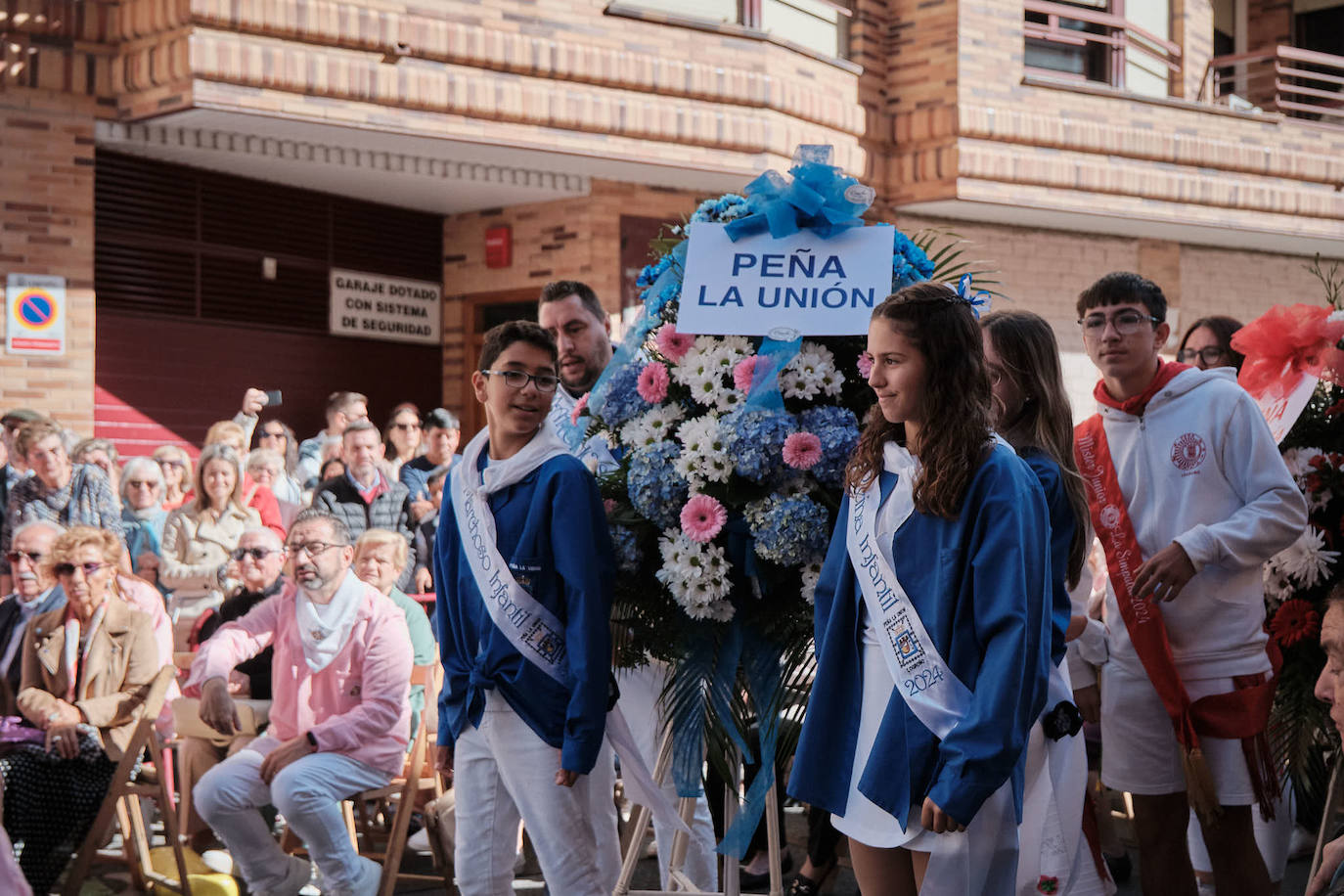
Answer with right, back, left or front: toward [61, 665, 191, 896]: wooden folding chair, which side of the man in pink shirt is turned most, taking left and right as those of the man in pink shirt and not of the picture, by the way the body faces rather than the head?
right

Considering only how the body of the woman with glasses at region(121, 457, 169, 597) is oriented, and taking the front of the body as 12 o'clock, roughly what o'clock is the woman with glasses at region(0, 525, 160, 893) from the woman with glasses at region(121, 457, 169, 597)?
the woman with glasses at region(0, 525, 160, 893) is roughly at 12 o'clock from the woman with glasses at region(121, 457, 169, 597).

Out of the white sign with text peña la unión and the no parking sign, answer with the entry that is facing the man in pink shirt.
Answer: the no parking sign

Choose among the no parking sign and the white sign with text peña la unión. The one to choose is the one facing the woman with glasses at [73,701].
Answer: the no parking sign

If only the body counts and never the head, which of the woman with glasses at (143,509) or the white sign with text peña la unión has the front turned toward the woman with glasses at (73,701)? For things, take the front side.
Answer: the woman with glasses at (143,509)

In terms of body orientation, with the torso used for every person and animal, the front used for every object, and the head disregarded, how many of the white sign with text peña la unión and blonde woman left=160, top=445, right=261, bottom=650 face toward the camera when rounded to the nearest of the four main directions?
2

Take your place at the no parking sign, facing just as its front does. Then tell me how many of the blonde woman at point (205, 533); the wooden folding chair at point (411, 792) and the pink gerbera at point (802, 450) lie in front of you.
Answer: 3

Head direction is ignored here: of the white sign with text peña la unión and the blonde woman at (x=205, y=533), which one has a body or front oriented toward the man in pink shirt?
the blonde woman

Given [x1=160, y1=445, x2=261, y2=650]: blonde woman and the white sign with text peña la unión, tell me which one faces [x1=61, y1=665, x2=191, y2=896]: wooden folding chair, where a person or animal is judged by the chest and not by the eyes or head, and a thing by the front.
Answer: the blonde woman

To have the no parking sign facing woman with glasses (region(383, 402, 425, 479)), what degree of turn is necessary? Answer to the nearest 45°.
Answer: approximately 45° to its left

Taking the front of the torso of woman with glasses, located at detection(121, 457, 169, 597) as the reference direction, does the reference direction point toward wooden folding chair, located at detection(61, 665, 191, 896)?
yes
